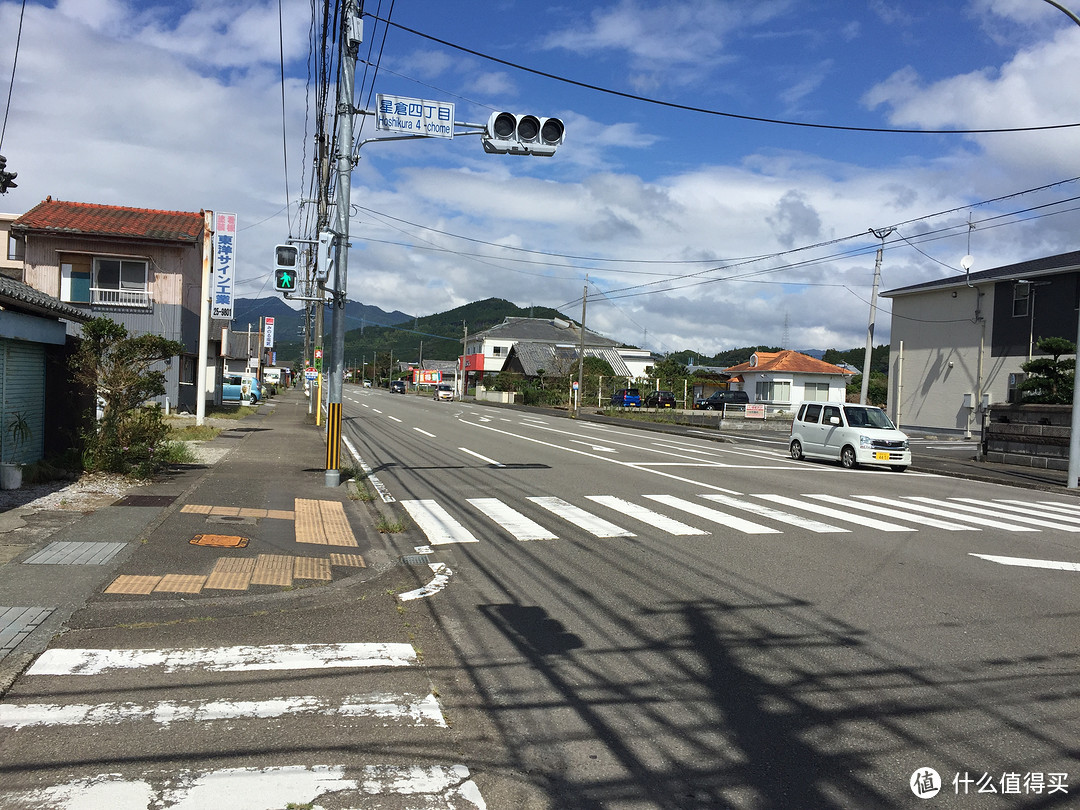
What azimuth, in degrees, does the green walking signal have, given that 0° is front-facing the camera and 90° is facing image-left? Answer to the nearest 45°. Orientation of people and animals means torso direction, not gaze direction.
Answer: approximately 0°

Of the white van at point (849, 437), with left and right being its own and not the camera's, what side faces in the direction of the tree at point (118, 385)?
right

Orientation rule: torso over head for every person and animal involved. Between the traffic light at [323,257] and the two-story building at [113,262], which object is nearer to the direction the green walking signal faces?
the traffic light

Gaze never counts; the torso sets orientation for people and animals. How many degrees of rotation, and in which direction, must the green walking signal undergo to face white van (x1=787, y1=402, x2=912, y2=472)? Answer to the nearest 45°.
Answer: approximately 90° to its left

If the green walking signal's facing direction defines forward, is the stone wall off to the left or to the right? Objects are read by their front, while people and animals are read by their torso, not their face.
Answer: on its left

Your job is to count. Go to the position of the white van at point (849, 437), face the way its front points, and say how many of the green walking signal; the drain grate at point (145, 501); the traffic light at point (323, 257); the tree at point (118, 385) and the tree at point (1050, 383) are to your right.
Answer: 4

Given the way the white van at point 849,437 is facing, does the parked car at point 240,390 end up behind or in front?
behind

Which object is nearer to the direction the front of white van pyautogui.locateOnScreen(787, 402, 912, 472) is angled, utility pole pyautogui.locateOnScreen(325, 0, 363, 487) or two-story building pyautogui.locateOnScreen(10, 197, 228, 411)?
the utility pole

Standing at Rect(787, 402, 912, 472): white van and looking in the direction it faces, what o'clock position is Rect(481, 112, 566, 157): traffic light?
The traffic light is roughly at 2 o'clock from the white van.

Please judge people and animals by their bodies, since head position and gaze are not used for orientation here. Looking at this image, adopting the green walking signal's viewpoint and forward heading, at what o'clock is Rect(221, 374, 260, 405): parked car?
The parked car is roughly at 6 o'clock from the green walking signal.

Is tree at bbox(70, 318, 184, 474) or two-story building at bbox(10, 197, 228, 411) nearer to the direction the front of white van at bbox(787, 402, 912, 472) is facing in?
the tree
